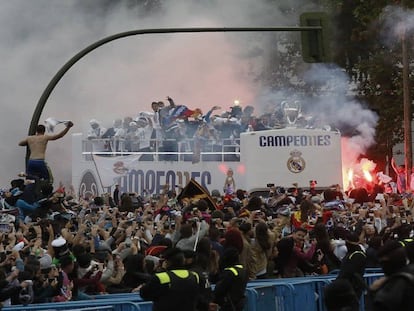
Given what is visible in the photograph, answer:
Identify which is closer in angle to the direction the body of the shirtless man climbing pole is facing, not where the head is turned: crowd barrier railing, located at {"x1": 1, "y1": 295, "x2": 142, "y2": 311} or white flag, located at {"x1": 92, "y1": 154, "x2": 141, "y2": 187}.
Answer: the white flag

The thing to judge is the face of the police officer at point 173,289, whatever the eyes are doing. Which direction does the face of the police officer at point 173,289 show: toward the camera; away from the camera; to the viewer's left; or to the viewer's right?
away from the camera

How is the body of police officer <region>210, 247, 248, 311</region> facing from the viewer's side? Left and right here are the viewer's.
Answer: facing away from the viewer and to the left of the viewer

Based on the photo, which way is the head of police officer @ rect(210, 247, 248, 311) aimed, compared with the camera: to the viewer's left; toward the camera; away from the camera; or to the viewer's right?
away from the camera

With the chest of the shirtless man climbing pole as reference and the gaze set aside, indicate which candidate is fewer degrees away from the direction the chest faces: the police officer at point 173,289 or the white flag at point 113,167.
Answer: the white flag
